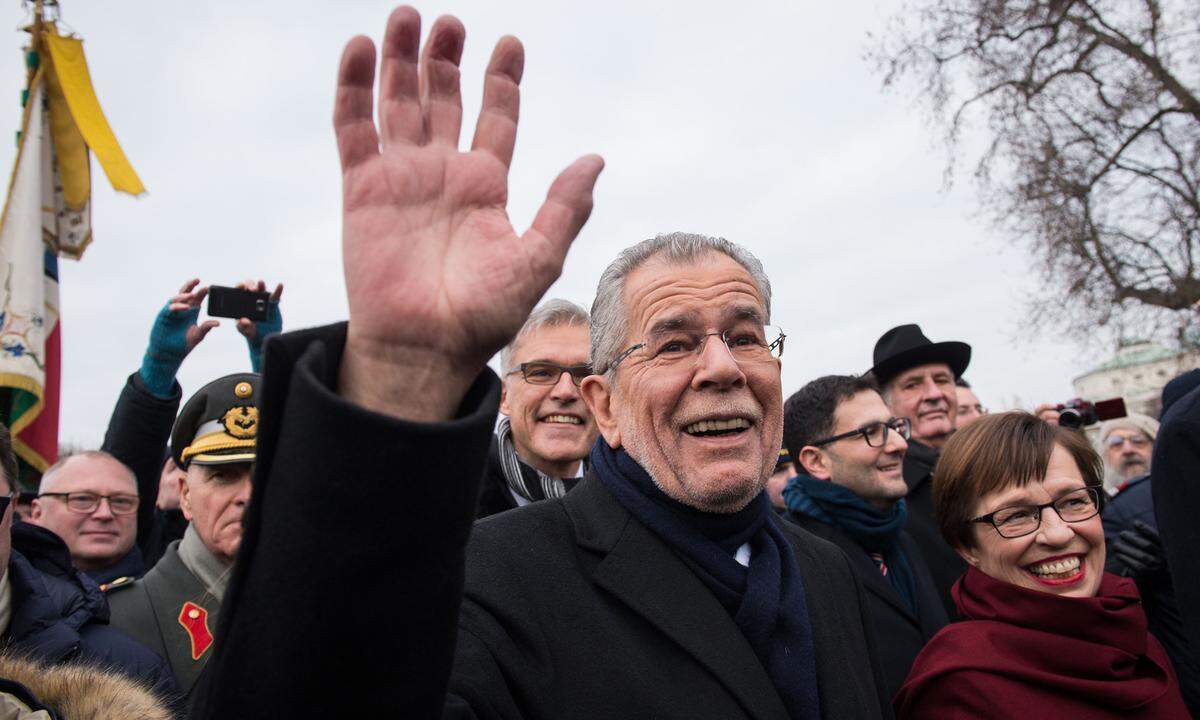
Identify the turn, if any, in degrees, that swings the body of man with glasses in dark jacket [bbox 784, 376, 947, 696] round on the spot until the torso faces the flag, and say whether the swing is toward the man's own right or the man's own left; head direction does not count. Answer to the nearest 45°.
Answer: approximately 135° to the man's own right

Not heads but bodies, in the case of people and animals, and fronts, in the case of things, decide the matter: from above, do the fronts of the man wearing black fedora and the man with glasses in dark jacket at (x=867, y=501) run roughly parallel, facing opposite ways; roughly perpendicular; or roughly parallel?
roughly parallel

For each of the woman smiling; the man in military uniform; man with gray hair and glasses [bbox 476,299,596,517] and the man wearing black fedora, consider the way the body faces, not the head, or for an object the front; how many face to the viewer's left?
0

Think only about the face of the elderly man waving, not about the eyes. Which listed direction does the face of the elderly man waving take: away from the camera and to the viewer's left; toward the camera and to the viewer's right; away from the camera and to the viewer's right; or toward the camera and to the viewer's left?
toward the camera and to the viewer's right

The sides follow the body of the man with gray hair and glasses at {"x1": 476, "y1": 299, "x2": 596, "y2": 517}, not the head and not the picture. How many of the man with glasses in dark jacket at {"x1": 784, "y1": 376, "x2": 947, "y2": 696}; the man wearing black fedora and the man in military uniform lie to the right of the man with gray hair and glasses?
1

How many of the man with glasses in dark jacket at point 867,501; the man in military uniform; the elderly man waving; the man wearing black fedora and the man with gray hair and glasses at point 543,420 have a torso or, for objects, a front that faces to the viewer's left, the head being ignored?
0

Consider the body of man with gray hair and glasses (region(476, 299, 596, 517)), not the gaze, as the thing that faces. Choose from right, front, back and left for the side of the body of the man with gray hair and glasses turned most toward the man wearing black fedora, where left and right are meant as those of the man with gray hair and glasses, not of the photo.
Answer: left

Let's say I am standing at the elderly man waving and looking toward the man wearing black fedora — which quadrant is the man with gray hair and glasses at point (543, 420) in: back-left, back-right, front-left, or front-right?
front-left

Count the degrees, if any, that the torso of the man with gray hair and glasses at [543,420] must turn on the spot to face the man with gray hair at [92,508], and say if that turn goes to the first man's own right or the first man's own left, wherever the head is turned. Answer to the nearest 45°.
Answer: approximately 135° to the first man's own right

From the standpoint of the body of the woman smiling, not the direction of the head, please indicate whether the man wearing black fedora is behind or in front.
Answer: behind

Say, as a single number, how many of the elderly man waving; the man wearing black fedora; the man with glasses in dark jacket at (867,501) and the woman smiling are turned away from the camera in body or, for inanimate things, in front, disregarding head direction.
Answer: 0

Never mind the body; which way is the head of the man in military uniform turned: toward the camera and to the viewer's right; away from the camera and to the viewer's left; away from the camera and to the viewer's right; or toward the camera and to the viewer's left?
toward the camera and to the viewer's right

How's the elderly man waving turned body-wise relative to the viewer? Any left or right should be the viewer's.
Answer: facing the viewer and to the right of the viewer

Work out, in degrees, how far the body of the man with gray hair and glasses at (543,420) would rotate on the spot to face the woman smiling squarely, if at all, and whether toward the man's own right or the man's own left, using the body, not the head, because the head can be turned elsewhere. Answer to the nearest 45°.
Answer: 0° — they already face them

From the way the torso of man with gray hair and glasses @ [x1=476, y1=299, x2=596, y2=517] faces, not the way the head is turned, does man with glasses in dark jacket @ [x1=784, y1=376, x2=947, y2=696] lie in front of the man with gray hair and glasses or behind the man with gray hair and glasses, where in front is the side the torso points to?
in front

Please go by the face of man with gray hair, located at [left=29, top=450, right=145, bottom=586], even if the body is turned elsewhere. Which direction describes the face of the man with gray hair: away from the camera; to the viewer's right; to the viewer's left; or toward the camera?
toward the camera
